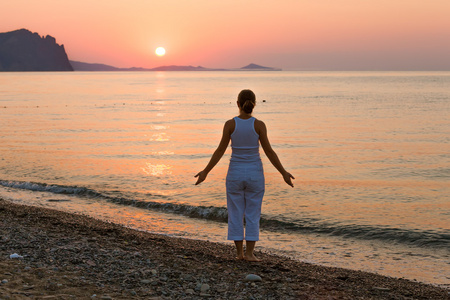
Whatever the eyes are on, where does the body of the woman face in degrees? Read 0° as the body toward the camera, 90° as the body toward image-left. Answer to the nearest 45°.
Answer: approximately 180°

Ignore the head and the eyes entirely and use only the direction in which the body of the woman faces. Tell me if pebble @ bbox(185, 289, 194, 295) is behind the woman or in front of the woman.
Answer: behind

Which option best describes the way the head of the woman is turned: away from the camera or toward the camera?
away from the camera

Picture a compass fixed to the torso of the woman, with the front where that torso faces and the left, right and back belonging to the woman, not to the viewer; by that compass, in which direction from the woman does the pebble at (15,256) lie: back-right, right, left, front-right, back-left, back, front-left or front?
left

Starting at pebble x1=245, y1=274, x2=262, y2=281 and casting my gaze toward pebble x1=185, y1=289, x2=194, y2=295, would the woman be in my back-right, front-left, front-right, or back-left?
back-right
